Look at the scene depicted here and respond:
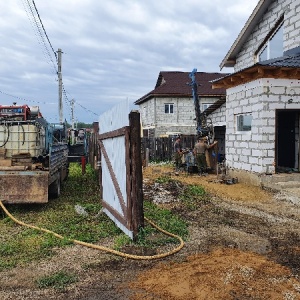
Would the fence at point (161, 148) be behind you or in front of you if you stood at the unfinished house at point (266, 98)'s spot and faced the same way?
behind

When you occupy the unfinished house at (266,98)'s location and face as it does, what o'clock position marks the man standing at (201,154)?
The man standing is roughly at 4 o'clock from the unfinished house.

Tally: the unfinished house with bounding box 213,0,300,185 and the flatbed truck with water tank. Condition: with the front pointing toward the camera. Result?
1

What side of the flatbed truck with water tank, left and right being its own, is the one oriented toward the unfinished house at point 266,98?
right

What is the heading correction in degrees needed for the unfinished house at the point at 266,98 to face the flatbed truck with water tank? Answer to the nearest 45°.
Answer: approximately 45° to its right

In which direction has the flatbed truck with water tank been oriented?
away from the camera

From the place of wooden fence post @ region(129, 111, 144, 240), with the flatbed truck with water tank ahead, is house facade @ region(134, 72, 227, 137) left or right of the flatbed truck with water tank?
right

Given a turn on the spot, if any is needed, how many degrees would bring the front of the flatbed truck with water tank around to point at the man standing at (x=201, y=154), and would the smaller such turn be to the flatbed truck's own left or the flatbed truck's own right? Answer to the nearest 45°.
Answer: approximately 45° to the flatbed truck's own right

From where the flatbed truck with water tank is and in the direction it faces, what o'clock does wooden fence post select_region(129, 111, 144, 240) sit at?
The wooden fence post is roughly at 5 o'clock from the flatbed truck with water tank.

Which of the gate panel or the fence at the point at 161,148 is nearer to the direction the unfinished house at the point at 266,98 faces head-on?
the gate panel

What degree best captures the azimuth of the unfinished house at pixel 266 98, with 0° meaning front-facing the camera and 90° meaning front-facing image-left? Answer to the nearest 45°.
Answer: approximately 0°

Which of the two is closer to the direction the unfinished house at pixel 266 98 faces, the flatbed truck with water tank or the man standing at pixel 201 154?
the flatbed truck with water tank

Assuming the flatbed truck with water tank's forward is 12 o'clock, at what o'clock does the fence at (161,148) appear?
The fence is roughly at 1 o'clock from the flatbed truck with water tank.
